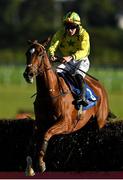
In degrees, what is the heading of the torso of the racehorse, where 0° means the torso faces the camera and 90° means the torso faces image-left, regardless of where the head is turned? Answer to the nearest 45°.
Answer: approximately 45°

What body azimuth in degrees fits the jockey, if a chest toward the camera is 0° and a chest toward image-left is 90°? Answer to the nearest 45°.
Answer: approximately 45°
